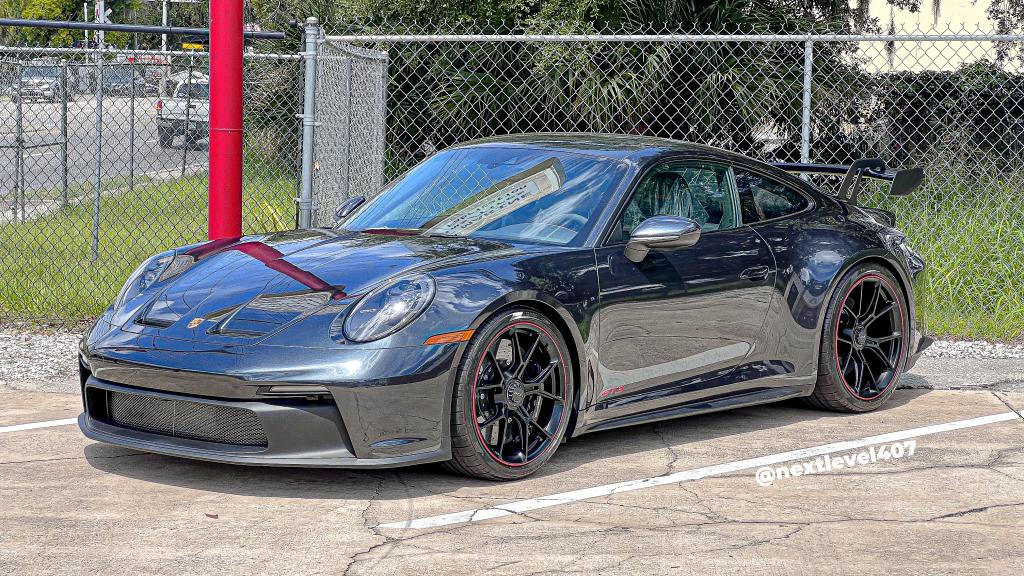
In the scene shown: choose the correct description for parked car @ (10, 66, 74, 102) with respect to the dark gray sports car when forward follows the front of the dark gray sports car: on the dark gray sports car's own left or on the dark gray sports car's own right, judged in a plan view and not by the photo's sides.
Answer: on the dark gray sports car's own right

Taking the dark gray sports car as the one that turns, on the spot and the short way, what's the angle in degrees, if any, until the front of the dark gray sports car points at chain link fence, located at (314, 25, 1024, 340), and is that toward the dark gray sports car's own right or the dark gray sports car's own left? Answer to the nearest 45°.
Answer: approximately 135° to the dark gray sports car's own right

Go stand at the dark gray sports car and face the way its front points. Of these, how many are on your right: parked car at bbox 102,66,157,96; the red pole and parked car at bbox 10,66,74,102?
3

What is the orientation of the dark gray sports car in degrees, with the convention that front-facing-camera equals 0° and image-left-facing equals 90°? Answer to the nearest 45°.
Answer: approximately 45°

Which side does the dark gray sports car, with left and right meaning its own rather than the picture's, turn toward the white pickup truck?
right

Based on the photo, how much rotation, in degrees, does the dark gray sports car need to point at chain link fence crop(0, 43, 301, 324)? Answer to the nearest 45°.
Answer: approximately 90° to its right

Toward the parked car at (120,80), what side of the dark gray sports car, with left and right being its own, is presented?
right
